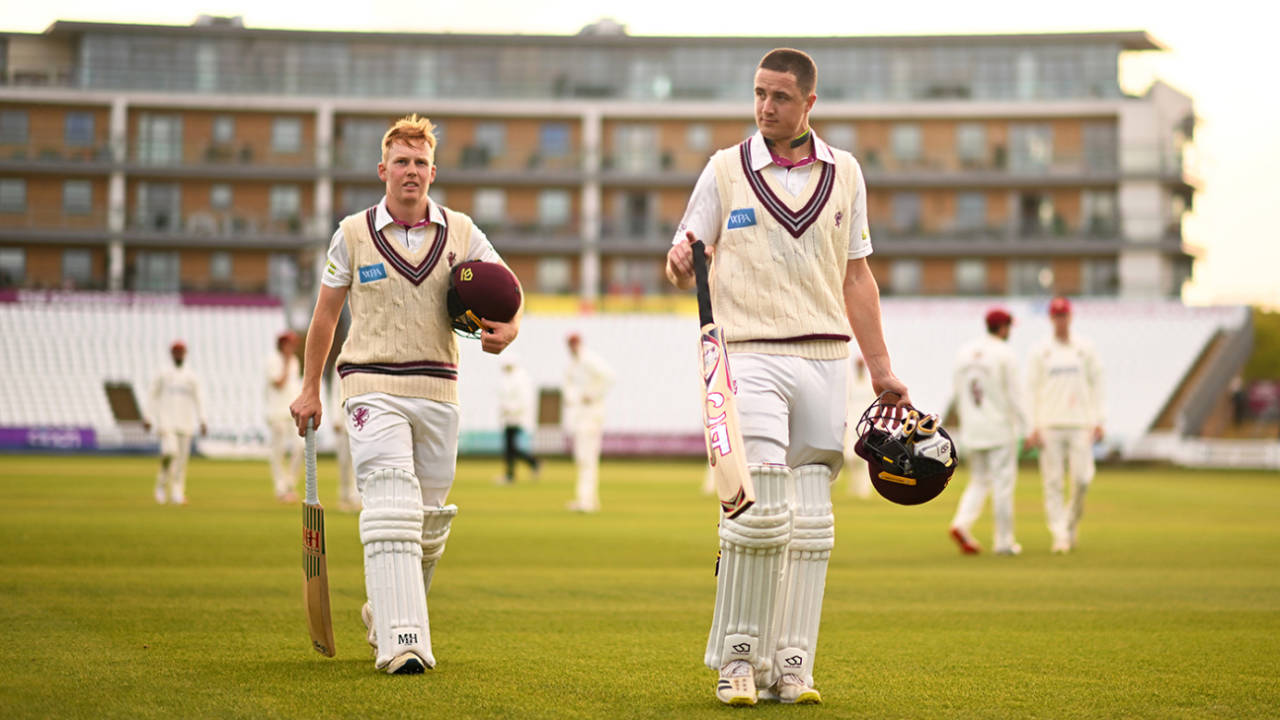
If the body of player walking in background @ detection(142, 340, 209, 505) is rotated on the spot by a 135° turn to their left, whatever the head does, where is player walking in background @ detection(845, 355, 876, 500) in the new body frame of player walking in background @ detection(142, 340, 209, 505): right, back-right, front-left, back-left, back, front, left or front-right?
front-right

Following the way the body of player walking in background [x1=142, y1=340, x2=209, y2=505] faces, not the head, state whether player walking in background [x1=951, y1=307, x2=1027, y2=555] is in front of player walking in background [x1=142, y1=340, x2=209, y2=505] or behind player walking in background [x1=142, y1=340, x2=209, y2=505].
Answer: in front

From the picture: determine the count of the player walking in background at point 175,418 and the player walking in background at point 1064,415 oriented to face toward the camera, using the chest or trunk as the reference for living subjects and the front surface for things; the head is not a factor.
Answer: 2

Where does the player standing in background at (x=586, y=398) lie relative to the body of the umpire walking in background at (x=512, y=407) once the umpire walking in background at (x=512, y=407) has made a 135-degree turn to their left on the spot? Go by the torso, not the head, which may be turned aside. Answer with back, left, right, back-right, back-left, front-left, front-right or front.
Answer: front-right

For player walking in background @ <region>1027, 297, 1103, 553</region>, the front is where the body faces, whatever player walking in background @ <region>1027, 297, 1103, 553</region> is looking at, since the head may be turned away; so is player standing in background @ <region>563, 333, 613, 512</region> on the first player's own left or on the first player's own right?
on the first player's own right

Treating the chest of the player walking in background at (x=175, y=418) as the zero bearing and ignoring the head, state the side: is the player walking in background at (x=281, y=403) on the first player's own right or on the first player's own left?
on the first player's own left

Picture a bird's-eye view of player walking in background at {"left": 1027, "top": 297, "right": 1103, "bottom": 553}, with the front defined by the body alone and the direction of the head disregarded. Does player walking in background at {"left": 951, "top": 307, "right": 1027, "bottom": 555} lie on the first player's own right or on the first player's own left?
on the first player's own right
